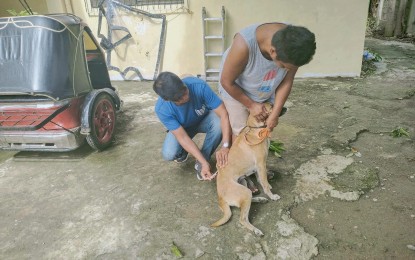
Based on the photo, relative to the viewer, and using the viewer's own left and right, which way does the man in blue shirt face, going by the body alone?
facing the viewer and to the right of the viewer

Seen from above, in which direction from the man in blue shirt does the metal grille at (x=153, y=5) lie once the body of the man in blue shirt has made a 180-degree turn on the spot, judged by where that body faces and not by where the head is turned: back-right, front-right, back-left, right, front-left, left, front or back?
front-right

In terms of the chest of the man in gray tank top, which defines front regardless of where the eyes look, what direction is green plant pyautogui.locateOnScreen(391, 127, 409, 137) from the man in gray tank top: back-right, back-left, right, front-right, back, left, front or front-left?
left

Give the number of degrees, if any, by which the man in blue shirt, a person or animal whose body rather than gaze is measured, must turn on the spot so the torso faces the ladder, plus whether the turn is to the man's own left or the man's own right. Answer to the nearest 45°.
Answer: approximately 135° to the man's own left

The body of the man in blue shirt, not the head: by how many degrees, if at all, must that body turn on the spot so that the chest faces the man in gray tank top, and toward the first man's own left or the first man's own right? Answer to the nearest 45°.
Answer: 0° — they already face them

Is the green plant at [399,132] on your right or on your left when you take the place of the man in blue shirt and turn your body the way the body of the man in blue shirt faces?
on your left

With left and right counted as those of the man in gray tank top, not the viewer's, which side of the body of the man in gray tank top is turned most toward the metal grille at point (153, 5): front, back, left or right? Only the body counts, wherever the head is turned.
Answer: back

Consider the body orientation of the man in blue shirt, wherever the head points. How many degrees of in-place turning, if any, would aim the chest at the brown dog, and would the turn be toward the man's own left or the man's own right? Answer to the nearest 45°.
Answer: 0° — they already face it

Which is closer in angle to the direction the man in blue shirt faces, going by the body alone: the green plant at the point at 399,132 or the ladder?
the green plant
